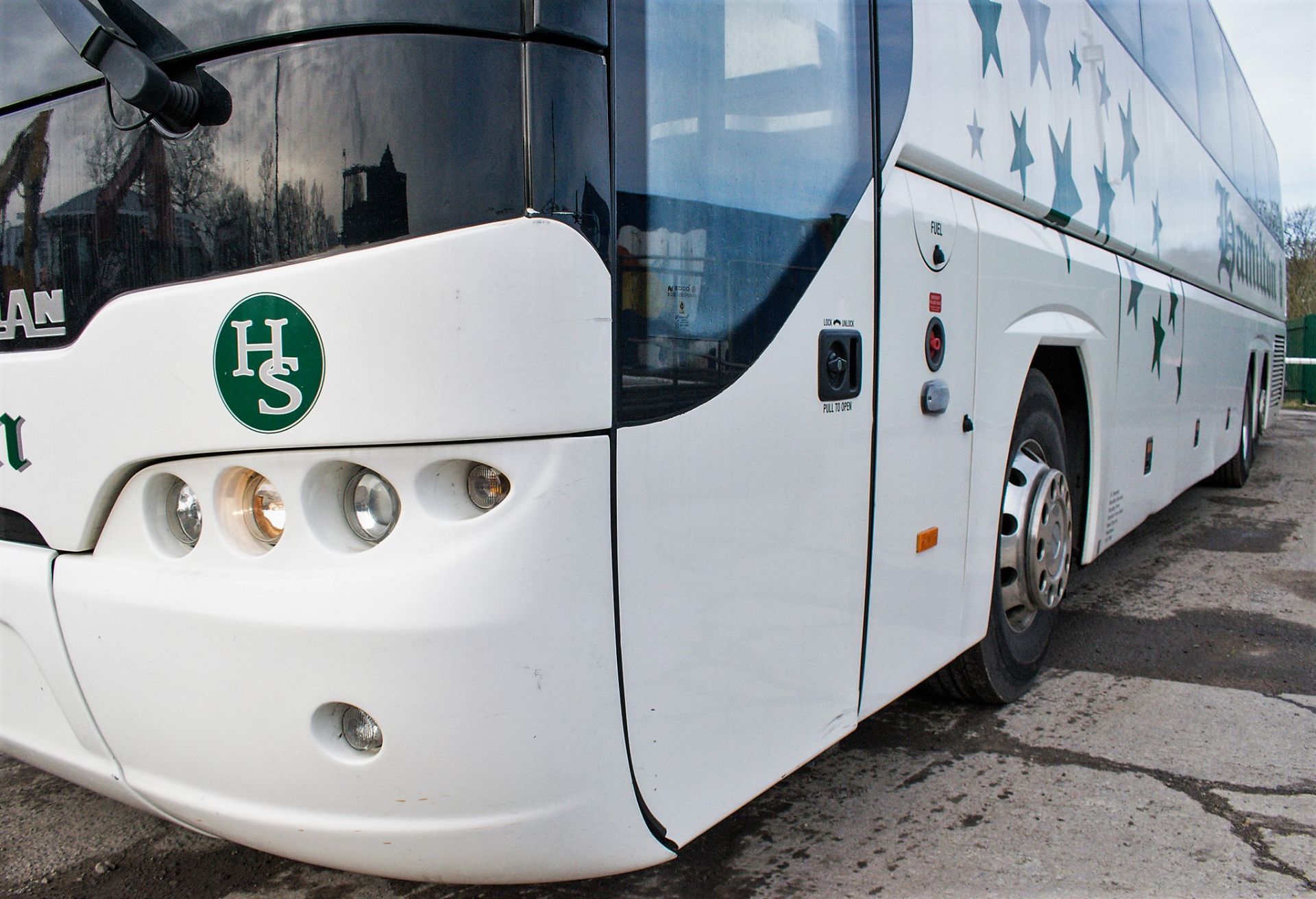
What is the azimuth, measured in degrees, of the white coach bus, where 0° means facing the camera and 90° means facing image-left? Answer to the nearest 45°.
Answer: approximately 45°
